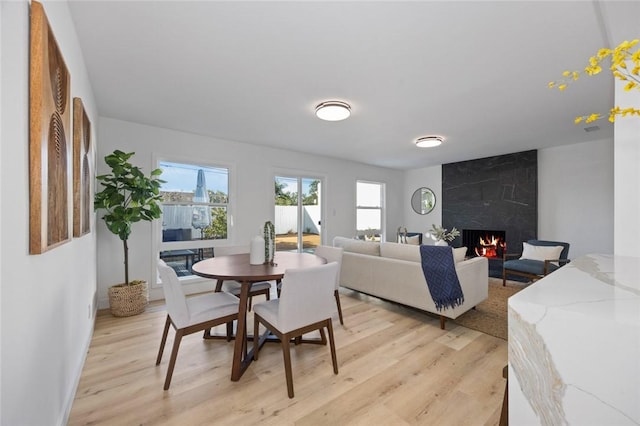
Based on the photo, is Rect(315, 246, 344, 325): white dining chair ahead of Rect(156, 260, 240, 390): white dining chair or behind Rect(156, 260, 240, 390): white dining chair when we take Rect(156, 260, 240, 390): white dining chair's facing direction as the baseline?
ahead

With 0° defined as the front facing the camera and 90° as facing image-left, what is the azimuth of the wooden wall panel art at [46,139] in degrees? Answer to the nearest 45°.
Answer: approximately 270°

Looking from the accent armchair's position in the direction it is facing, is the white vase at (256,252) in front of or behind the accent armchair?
in front

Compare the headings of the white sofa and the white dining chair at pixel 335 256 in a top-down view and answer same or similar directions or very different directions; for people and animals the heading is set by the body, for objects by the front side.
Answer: very different directions

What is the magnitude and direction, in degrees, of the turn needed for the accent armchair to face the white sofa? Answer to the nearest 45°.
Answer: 0° — it already faces it

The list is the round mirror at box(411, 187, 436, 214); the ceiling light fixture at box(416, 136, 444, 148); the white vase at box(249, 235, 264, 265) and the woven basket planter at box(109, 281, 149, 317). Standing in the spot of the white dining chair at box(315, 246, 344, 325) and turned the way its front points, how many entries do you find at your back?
2

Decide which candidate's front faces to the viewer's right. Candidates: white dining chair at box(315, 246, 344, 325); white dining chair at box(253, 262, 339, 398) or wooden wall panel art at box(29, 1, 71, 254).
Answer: the wooden wall panel art

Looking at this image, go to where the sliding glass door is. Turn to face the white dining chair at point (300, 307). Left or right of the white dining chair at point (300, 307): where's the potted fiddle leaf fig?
right

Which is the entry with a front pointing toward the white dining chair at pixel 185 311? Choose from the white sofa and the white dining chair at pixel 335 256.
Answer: the white dining chair at pixel 335 256

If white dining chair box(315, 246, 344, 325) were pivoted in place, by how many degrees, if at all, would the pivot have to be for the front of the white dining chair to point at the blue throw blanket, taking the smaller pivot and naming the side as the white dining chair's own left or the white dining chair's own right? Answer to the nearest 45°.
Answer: approximately 135° to the white dining chair's own left
